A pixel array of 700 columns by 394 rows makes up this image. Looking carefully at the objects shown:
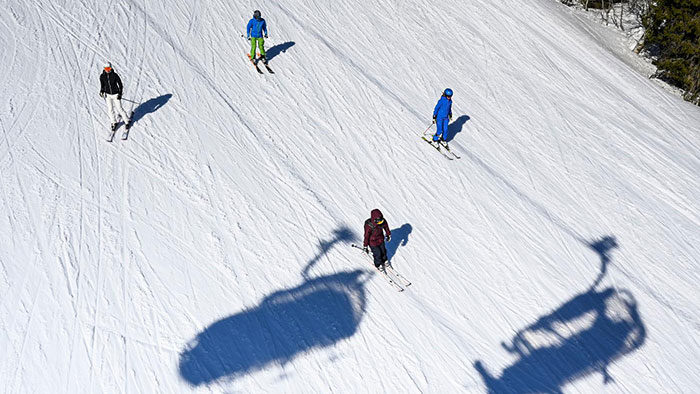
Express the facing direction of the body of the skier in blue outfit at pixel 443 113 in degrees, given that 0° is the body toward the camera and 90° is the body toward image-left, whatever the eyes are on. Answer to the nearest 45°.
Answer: approximately 315°

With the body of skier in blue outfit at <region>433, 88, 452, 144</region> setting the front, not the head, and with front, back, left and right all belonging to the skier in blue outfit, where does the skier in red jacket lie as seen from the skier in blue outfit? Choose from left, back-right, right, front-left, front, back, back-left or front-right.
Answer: front-right

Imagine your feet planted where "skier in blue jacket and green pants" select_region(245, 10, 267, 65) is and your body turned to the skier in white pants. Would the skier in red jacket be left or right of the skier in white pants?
left

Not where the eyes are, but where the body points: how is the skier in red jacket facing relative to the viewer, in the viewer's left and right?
facing the viewer and to the right of the viewer

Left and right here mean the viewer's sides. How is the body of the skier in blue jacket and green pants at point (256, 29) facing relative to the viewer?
facing the viewer

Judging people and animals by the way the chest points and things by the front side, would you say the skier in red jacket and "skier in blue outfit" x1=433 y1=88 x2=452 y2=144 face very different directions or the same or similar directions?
same or similar directions

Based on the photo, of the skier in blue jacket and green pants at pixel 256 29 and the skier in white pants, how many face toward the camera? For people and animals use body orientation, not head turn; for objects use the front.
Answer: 2

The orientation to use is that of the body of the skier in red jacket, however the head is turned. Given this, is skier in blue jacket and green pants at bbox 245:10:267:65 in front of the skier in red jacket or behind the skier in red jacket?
behind

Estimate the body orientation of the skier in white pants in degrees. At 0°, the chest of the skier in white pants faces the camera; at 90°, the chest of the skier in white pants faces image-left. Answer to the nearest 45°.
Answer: approximately 0°

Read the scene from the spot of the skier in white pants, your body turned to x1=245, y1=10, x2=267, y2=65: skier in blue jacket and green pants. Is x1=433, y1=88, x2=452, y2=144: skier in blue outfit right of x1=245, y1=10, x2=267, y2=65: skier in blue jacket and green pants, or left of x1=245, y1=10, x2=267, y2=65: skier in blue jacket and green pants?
right

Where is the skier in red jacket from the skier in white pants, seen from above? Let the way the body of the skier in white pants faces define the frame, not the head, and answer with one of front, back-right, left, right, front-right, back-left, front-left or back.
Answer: front-left
